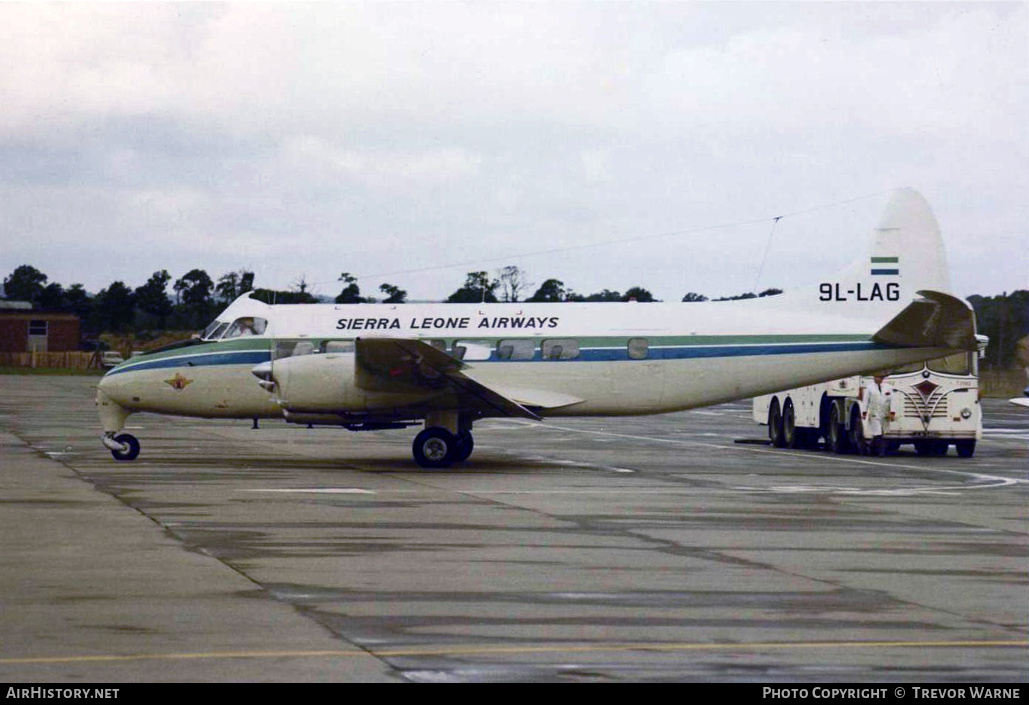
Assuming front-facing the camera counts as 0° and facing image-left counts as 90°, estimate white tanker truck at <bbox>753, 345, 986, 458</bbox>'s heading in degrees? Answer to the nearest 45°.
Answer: approximately 315°

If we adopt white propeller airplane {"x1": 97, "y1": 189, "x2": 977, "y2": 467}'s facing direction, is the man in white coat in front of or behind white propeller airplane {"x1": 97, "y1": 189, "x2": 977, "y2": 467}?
behind

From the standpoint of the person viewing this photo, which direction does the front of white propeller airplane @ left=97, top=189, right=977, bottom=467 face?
facing to the left of the viewer

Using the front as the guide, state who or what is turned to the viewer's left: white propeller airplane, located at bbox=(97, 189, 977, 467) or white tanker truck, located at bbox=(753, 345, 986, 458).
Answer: the white propeller airplane

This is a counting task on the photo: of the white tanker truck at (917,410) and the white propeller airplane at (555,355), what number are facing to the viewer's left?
1
